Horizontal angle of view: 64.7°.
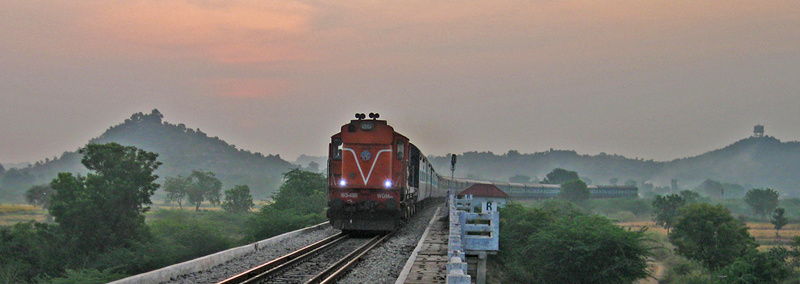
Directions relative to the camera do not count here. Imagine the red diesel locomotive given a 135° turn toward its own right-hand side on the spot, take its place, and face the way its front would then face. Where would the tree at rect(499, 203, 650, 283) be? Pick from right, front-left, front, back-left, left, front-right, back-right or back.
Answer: right

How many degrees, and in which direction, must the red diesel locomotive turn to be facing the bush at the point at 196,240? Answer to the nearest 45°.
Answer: approximately 135° to its right

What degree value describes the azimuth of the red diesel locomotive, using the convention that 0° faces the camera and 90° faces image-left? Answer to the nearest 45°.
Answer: approximately 0°
